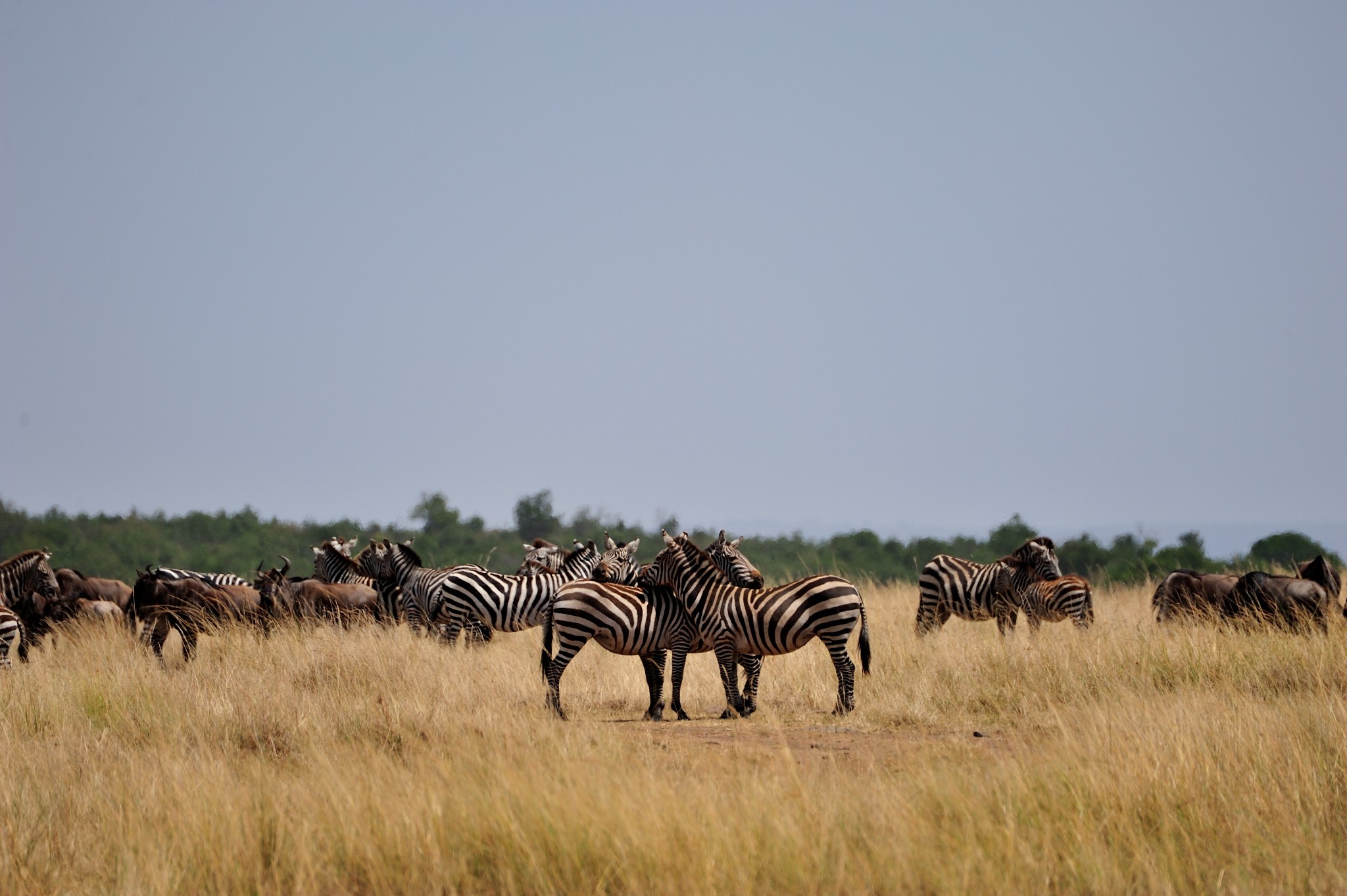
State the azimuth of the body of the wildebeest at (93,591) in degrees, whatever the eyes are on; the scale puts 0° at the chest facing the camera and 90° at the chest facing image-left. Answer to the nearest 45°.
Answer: approximately 90°

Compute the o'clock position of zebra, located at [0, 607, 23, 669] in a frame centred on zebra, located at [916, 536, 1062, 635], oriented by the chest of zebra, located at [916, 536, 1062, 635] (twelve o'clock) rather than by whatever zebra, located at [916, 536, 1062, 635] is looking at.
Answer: zebra, located at [0, 607, 23, 669] is roughly at 5 o'clock from zebra, located at [916, 536, 1062, 635].

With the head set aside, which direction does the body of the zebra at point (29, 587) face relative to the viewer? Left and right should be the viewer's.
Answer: facing to the right of the viewer

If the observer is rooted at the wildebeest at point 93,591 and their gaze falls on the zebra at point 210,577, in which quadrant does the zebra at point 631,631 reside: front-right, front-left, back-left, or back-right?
front-right

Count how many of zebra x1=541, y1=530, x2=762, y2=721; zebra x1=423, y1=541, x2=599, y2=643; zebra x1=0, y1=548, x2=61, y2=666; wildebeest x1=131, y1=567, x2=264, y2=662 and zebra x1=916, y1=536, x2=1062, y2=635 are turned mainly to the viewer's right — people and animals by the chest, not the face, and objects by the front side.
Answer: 4

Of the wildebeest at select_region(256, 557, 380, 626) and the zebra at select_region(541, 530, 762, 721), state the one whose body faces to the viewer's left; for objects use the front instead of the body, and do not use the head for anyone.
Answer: the wildebeest

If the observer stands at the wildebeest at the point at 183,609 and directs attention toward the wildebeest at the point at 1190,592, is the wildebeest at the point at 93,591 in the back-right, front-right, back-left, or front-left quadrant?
back-left

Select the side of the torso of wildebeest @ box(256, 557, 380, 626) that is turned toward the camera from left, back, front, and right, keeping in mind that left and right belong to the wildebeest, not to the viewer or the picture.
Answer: left

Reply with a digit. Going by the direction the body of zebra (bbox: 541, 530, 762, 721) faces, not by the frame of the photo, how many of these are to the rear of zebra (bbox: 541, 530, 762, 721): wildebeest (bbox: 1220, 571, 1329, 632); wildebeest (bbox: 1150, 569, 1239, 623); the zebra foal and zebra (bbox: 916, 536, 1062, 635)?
0

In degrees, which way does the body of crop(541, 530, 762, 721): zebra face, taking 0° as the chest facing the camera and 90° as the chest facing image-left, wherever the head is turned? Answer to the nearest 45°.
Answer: approximately 270°

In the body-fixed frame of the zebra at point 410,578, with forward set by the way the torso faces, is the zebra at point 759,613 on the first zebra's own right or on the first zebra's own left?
on the first zebra's own left

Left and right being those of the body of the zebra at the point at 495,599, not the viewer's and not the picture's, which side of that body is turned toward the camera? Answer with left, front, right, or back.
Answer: right

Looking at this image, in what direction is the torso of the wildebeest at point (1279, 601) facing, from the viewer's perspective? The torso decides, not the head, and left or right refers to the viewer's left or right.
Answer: facing to the left of the viewer

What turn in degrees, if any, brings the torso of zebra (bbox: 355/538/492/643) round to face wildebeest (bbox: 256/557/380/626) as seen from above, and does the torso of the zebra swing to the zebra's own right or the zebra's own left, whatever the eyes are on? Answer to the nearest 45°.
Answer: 0° — it already faces it

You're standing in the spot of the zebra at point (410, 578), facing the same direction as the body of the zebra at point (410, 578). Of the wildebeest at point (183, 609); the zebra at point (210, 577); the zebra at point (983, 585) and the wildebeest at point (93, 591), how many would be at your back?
1

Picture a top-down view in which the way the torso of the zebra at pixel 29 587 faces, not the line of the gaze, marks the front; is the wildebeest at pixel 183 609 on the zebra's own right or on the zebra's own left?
on the zebra's own right
